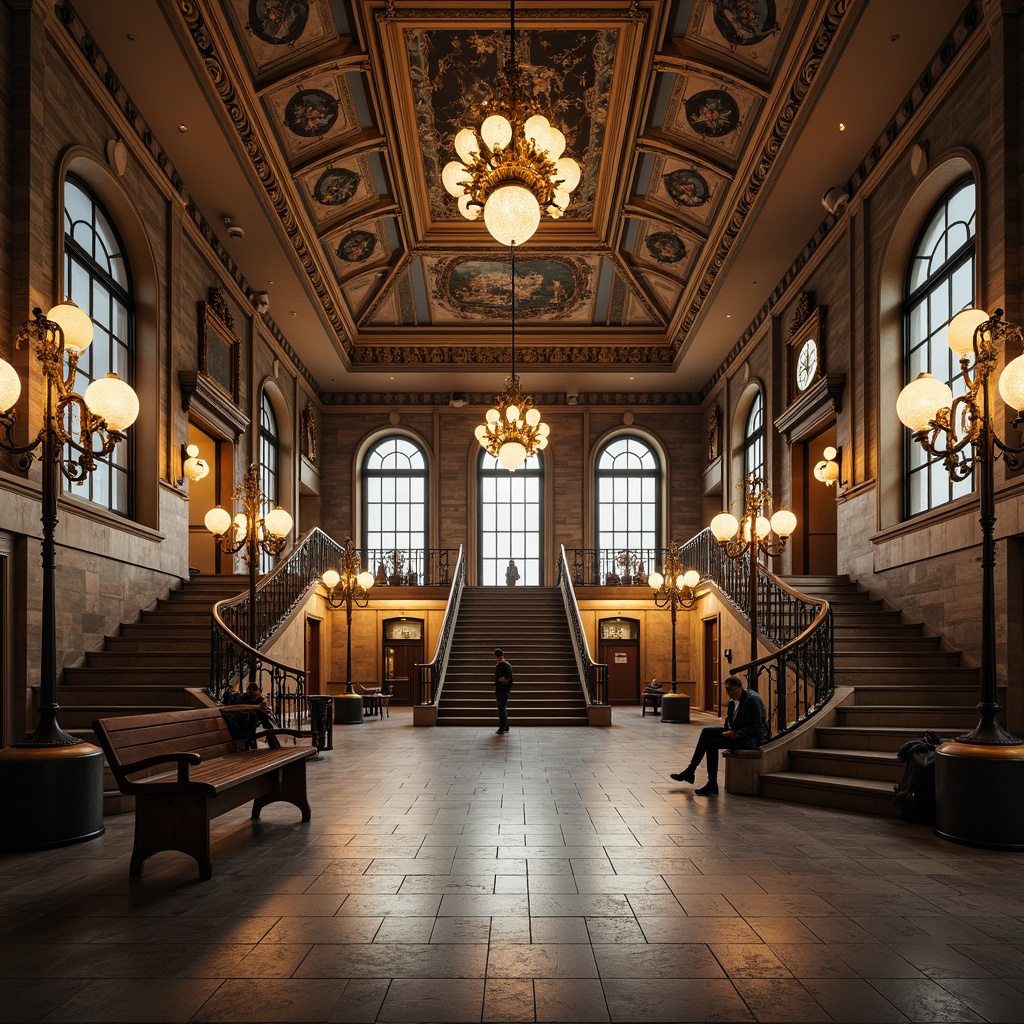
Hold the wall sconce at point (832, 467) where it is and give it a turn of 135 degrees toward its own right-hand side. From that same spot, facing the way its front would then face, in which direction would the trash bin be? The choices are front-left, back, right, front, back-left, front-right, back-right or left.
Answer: back

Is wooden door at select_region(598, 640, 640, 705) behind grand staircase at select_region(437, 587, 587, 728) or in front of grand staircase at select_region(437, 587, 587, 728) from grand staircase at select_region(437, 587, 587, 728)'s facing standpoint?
behind

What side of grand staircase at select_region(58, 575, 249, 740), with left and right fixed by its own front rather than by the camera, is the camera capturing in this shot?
front

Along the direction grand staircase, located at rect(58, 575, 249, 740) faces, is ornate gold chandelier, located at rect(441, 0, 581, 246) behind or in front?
in front

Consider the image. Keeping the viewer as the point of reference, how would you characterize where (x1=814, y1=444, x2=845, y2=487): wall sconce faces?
facing to the left of the viewer

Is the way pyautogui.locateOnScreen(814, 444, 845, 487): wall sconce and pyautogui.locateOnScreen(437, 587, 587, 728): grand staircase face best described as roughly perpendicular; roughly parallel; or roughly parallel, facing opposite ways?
roughly perpendicular

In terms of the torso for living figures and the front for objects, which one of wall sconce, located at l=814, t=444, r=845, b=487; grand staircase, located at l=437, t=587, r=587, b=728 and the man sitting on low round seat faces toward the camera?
the grand staircase

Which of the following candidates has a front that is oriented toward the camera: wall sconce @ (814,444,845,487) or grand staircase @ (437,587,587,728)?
the grand staircase

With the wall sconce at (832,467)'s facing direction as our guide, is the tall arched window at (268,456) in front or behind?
in front

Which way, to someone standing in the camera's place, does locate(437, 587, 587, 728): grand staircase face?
facing the viewer

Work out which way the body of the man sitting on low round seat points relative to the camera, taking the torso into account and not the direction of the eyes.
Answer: to the viewer's left

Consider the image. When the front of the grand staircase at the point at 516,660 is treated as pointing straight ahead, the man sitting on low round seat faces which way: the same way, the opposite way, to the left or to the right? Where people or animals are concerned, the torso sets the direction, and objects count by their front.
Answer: to the right
